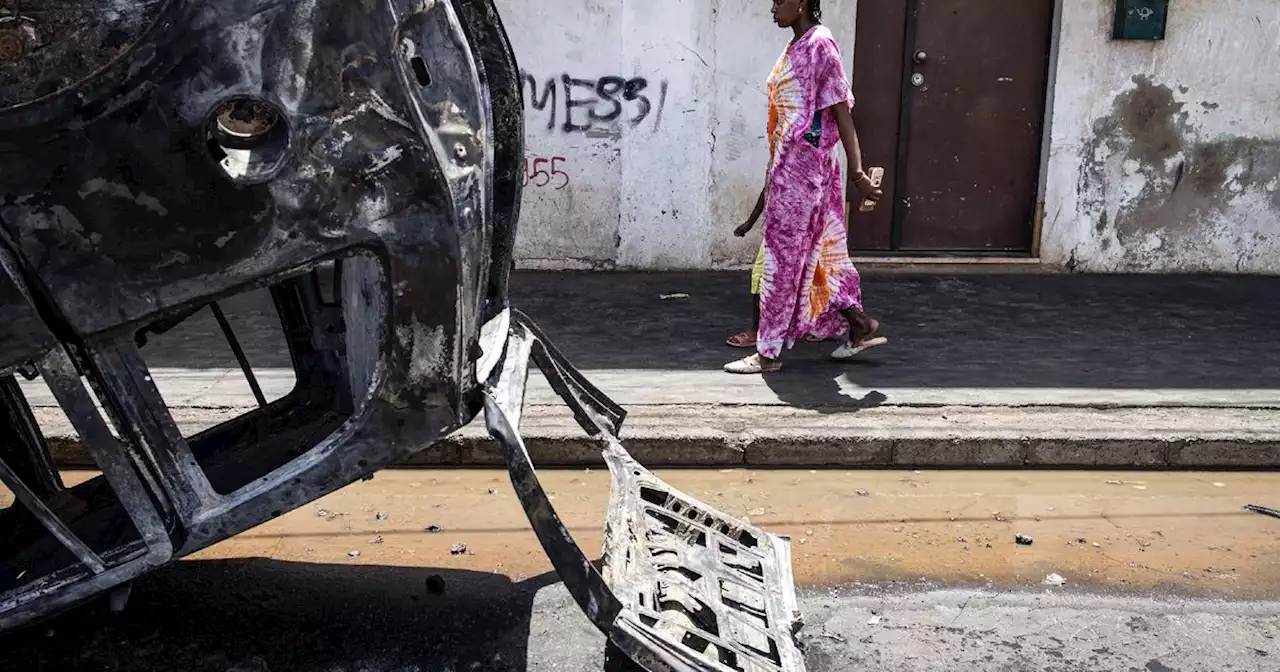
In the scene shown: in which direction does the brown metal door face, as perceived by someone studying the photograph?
facing the viewer

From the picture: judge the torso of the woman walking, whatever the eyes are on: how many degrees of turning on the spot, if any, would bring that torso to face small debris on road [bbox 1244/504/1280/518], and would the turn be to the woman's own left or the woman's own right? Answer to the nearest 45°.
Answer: approximately 135° to the woman's own left

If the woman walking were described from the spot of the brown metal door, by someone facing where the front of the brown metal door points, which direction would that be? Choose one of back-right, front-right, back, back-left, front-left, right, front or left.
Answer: front

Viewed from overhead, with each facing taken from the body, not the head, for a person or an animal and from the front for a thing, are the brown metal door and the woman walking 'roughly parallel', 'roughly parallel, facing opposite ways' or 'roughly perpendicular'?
roughly perpendicular

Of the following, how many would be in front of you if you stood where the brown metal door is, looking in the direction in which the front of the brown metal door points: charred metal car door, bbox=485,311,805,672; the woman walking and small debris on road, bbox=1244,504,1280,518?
3

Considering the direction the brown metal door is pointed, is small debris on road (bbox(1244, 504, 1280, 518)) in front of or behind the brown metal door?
in front

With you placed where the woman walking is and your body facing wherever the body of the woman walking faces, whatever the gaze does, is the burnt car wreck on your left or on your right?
on your left

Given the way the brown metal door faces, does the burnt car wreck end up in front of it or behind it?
in front

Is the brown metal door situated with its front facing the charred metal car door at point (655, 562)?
yes
